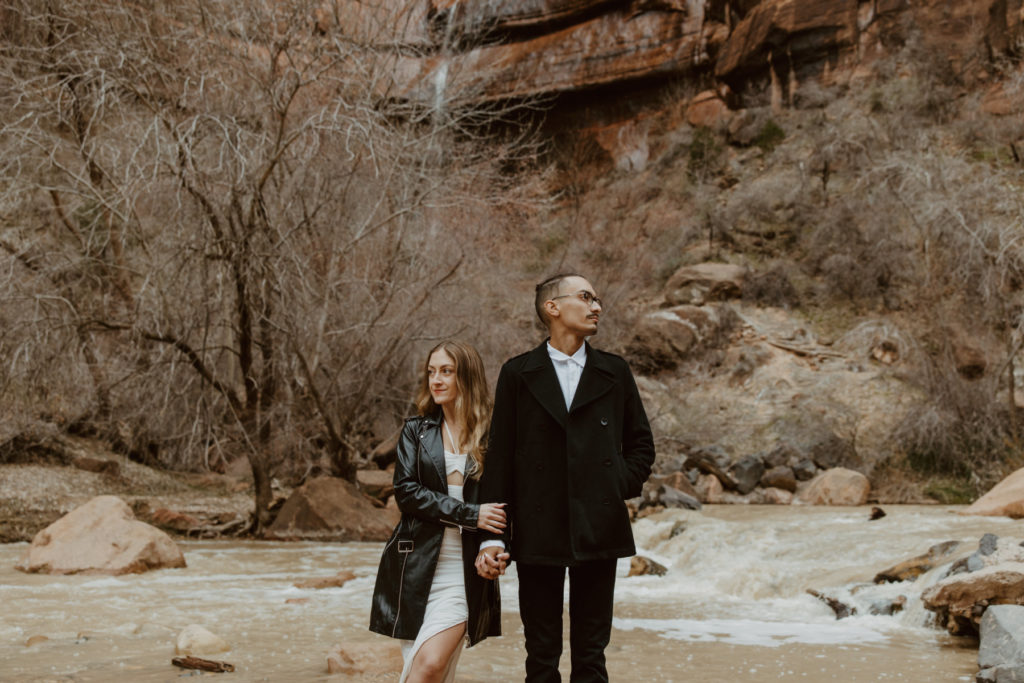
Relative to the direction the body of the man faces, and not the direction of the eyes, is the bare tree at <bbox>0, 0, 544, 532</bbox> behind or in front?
behind

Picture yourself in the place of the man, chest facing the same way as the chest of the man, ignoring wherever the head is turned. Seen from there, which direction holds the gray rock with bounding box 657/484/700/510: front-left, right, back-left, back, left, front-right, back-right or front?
back

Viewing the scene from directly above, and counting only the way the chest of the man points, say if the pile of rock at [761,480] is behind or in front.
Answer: behind

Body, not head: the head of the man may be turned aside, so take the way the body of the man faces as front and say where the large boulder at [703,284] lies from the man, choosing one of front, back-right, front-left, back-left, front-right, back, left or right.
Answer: back

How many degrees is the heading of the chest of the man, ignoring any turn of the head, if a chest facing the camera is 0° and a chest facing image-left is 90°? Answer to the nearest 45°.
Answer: approximately 0°

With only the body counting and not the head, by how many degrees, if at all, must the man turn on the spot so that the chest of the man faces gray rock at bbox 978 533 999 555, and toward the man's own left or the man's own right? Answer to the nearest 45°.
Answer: approximately 135° to the man's own left

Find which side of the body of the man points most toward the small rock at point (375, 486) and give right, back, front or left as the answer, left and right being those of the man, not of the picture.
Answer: back
